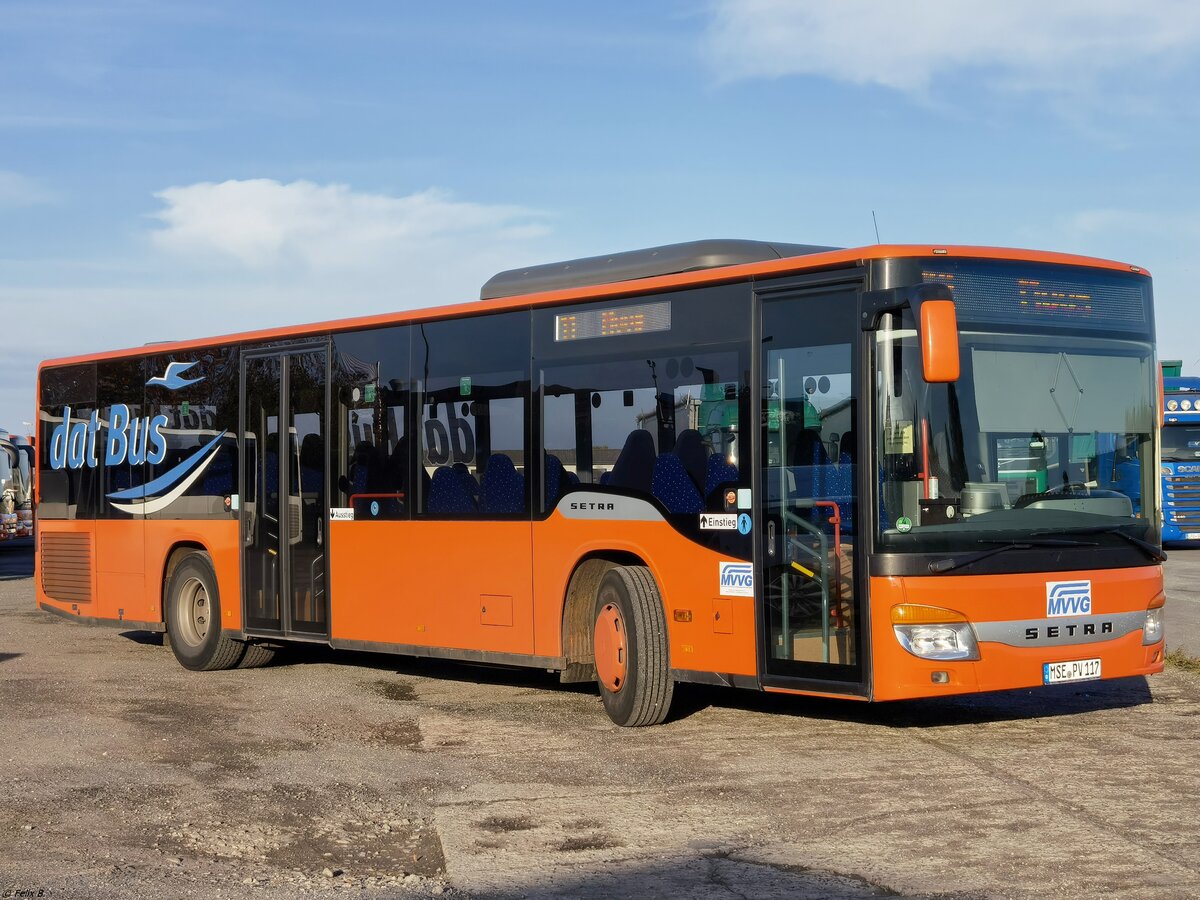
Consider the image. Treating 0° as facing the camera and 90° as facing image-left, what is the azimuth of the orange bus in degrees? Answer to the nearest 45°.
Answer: approximately 315°
